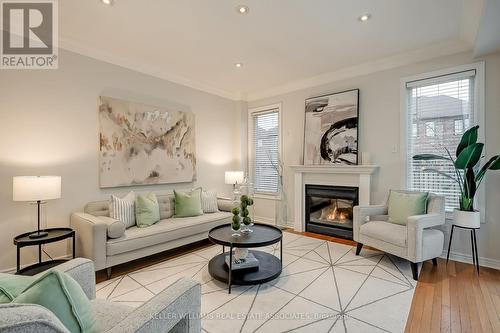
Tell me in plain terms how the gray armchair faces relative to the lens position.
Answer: facing the viewer and to the left of the viewer

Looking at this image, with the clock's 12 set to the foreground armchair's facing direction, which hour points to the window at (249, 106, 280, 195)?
The window is roughly at 12 o'clock from the foreground armchair.

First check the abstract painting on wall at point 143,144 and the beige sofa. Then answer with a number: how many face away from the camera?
0

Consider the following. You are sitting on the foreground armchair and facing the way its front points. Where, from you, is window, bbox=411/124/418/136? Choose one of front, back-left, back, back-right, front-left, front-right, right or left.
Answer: front-right

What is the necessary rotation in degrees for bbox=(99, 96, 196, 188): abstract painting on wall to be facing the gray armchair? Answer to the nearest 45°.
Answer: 0° — it already faces it

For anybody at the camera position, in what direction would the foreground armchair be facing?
facing away from the viewer and to the right of the viewer

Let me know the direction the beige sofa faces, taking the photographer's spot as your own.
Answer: facing the viewer and to the right of the viewer

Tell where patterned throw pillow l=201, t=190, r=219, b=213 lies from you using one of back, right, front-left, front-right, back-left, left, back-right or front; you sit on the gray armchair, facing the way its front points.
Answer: front-right

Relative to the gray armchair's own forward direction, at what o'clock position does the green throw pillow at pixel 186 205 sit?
The green throw pillow is roughly at 1 o'clock from the gray armchair.

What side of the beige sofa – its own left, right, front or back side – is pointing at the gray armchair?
front

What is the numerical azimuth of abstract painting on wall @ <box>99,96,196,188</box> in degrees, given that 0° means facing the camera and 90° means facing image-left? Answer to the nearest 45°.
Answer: approximately 315°

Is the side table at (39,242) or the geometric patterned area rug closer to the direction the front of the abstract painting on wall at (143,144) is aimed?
the geometric patterned area rug

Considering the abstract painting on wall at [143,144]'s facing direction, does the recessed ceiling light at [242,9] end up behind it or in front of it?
in front

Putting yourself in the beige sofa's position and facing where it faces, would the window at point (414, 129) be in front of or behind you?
in front

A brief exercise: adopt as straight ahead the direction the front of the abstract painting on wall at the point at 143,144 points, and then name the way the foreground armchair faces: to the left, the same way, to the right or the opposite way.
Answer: to the left

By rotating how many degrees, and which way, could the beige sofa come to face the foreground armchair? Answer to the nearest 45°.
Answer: approximately 45° to its right
